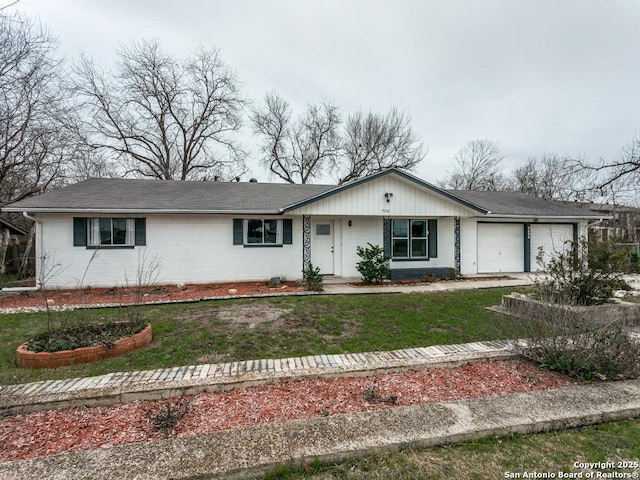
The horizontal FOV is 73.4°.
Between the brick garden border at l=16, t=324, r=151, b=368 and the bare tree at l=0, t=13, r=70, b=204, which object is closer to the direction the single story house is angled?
the brick garden border

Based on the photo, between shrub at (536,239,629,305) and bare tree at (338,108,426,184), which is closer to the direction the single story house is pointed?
the shrub

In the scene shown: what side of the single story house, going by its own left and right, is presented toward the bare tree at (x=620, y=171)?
left

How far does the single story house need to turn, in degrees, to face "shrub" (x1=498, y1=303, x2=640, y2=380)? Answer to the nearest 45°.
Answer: approximately 45° to its left

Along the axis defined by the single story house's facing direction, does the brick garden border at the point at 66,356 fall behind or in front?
in front

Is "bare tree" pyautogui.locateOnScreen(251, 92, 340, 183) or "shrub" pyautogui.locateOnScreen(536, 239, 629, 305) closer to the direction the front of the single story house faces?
the shrub

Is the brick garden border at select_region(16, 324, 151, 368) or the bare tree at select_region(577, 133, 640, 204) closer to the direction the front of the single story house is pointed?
the brick garden border

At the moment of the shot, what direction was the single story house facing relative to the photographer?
facing the viewer

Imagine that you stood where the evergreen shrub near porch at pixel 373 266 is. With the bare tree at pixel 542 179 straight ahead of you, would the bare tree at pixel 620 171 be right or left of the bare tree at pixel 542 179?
right

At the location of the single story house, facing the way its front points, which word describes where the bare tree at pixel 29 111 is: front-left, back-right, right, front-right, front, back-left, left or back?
right

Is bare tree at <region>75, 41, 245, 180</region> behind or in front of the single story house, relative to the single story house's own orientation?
behind

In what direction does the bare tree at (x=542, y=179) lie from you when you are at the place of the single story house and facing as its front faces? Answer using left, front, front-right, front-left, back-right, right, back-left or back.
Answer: back-left
